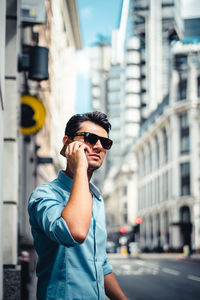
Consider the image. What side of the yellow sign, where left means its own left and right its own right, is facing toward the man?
front

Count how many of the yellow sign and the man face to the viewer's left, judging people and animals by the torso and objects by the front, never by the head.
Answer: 0

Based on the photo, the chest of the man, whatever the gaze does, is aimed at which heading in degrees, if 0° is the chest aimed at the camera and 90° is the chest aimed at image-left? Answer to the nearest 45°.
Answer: approximately 315°
